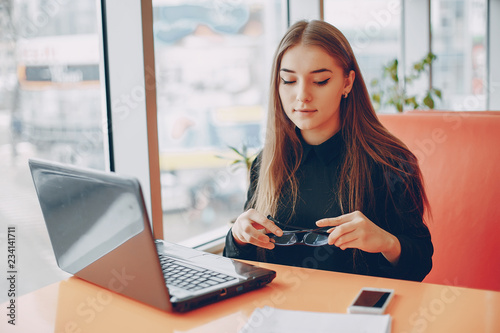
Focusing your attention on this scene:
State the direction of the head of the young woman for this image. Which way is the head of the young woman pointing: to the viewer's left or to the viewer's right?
to the viewer's left

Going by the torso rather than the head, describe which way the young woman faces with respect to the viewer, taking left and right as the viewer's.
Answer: facing the viewer and to the left of the viewer

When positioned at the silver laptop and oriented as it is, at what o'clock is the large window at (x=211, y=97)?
The large window is roughly at 11 o'clock from the silver laptop.

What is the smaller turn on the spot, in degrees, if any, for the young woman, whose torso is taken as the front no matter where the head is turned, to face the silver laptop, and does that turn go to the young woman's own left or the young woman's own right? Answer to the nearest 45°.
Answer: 0° — they already face it

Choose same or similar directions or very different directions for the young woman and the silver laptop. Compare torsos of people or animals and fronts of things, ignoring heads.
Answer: very different directions

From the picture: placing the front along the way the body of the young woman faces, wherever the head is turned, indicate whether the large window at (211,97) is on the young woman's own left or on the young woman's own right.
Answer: on the young woman's own right

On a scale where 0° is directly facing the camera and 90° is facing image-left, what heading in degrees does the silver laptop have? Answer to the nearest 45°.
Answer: approximately 225°

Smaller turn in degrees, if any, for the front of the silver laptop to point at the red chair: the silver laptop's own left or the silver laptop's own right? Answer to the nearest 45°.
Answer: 0° — it already faces it
